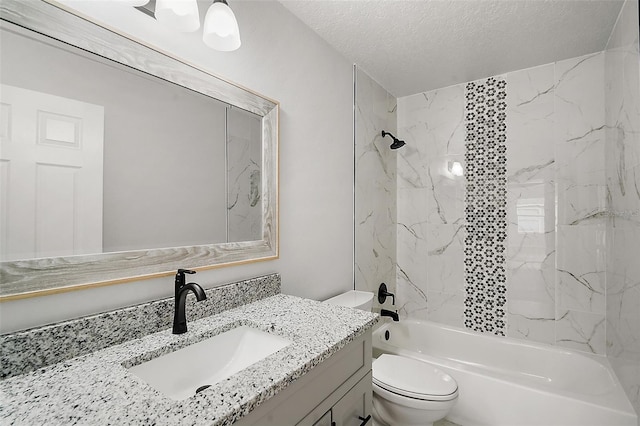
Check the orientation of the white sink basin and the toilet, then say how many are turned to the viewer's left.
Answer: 0

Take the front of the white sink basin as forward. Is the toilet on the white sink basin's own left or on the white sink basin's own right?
on the white sink basin's own left

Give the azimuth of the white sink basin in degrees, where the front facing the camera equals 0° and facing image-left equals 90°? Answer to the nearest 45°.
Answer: approximately 315°

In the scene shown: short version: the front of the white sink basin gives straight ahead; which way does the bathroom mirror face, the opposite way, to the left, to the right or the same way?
the same way

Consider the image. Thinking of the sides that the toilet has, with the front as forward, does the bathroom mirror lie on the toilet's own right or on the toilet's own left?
on the toilet's own right

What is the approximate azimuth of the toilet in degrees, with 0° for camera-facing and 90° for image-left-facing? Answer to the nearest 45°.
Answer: approximately 315°

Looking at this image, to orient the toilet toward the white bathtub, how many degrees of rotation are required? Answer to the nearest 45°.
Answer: approximately 90° to its left

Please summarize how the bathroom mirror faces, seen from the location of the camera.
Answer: facing the viewer and to the right of the viewer

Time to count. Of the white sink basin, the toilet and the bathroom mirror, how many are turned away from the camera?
0
